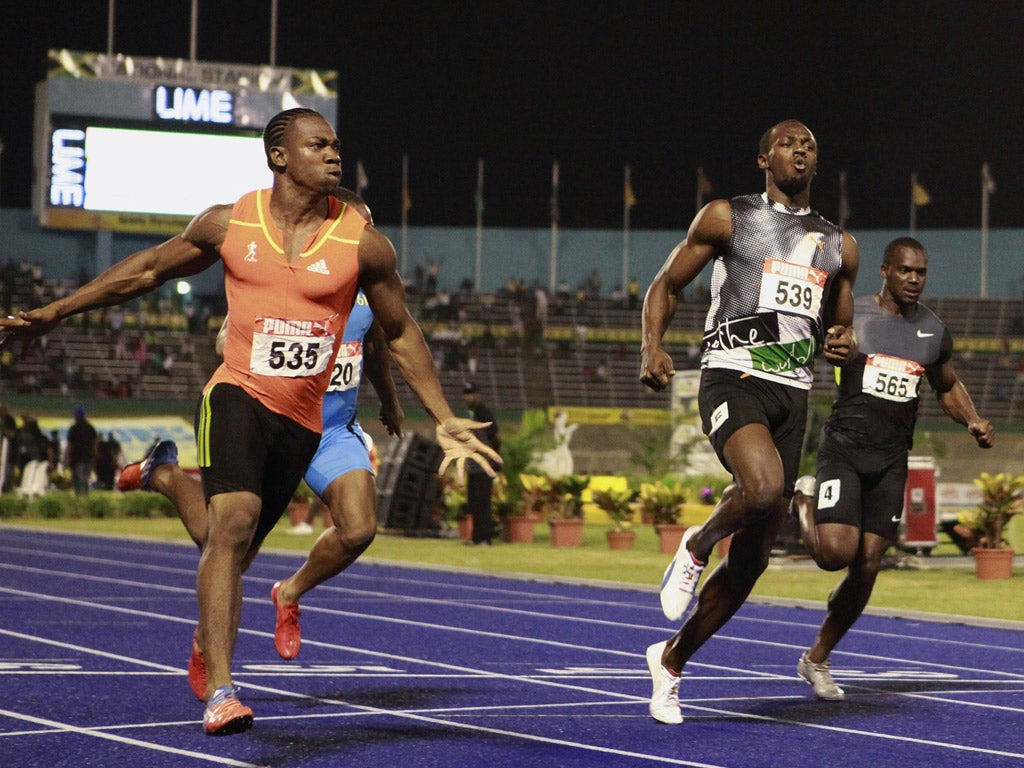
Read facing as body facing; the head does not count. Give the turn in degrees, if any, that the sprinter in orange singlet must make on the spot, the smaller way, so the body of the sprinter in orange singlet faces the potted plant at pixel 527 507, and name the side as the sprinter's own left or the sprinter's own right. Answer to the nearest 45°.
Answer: approximately 135° to the sprinter's own left

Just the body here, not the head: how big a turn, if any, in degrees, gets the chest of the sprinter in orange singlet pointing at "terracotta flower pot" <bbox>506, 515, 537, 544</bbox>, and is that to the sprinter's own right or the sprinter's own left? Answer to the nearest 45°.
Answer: approximately 135° to the sprinter's own left

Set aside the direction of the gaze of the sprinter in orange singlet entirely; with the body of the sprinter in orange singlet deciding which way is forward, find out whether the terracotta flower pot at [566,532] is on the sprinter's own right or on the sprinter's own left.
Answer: on the sprinter's own left

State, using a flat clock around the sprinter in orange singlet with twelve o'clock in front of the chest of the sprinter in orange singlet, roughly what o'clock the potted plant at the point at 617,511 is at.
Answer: The potted plant is roughly at 8 o'clock from the sprinter in orange singlet.

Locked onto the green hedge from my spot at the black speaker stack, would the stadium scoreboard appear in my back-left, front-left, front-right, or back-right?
front-right

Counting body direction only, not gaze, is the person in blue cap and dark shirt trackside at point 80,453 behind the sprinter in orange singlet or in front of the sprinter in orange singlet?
behind

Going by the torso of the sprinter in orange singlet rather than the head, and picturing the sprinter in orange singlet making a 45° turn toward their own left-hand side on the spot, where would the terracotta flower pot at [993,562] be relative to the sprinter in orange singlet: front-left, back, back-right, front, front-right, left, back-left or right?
front-left

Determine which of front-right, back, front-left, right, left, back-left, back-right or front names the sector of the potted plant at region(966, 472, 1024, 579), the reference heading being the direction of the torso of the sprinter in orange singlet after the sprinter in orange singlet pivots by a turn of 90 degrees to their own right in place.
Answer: back

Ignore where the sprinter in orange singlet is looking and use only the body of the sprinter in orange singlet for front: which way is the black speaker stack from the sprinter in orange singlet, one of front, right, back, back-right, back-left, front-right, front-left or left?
back-left
